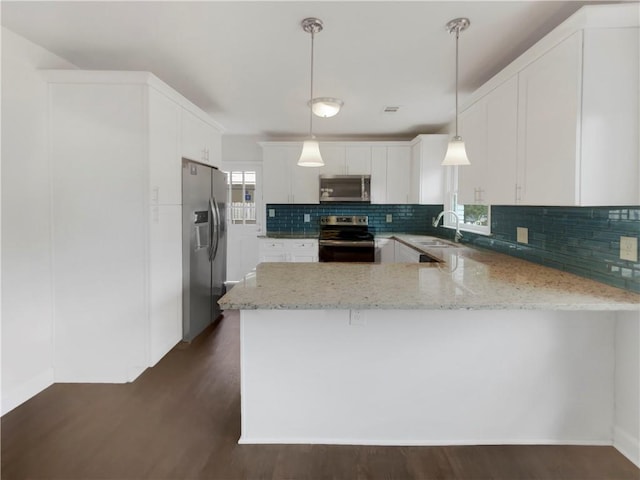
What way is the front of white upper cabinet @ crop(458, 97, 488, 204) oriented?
to the viewer's left

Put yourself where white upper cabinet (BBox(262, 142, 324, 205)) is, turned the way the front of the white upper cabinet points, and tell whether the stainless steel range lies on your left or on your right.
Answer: on your left

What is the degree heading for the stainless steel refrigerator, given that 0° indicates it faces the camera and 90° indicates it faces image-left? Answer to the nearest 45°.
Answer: approximately 315°

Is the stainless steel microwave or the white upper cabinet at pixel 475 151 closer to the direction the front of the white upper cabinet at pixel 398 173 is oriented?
the white upper cabinet

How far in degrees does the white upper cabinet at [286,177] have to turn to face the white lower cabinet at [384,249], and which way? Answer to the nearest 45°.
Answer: approximately 90° to its left

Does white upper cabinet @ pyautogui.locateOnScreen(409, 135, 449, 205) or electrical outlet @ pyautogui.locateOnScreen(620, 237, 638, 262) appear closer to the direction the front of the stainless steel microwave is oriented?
the electrical outlet

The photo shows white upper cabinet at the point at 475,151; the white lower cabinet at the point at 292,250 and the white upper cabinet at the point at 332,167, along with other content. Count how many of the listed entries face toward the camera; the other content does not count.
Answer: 2

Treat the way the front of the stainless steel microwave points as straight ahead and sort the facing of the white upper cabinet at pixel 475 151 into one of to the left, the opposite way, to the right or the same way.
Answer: to the right

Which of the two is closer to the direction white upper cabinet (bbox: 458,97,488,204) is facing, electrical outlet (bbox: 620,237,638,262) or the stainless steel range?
the stainless steel range
